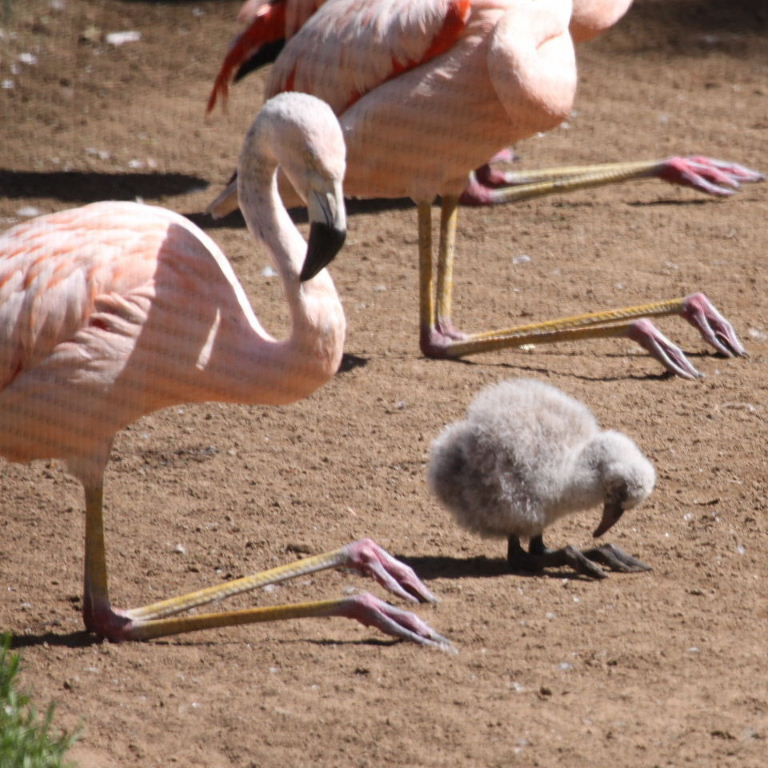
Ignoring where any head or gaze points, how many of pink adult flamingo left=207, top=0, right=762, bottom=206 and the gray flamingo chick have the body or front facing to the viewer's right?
2

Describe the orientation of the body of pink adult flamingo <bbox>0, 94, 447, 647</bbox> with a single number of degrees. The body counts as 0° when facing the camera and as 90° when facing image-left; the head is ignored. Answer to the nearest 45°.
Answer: approximately 270°

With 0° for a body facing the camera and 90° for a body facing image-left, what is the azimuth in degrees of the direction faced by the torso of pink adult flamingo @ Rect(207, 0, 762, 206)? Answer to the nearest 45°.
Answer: approximately 270°

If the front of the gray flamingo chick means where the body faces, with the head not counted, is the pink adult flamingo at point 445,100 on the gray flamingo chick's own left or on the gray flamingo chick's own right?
on the gray flamingo chick's own left

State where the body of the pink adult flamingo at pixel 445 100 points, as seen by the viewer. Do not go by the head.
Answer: to the viewer's right

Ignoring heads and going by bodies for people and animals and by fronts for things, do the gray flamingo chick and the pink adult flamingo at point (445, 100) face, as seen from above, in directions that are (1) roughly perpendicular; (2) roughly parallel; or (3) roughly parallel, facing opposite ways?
roughly parallel

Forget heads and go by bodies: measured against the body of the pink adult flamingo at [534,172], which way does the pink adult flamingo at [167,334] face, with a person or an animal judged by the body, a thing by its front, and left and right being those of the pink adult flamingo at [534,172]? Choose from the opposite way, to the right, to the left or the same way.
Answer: the same way

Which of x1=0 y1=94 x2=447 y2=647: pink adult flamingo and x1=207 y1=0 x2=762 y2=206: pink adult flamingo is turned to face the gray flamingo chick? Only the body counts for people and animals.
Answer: x1=0 y1=94 x2=447 y2=647: pink adult flamingo

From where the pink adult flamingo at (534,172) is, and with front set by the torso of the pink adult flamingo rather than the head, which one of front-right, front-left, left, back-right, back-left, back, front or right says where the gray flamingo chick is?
right

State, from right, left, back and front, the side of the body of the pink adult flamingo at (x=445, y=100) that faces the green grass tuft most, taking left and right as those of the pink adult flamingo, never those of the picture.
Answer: right

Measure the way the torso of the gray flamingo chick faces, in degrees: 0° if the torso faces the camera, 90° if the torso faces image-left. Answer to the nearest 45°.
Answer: approximately 270°

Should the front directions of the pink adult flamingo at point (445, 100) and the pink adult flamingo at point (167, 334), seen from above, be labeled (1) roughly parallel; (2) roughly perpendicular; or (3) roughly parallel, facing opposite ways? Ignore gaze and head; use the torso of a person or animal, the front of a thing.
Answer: roughly parallel
